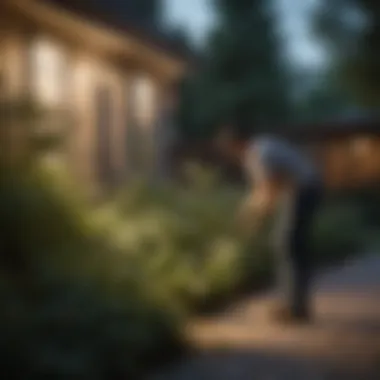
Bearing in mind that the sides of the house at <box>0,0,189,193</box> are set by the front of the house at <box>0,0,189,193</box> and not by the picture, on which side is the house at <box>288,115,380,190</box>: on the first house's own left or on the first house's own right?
on the first house's own left

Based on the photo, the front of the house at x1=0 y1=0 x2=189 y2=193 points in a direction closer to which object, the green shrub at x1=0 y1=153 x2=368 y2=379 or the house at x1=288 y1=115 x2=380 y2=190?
the green shrub

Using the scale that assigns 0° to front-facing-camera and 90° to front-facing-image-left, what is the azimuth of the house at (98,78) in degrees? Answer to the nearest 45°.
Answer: approximately 315°

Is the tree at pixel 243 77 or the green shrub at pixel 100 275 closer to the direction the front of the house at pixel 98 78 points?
the green shrub
